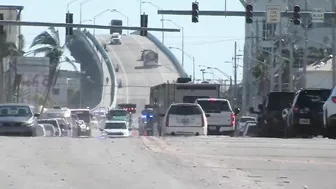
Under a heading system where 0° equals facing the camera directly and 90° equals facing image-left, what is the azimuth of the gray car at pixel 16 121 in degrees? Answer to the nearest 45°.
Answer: approximately 0°

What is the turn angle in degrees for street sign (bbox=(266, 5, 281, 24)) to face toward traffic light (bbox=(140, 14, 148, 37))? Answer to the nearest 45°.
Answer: approximately 90° to its right
